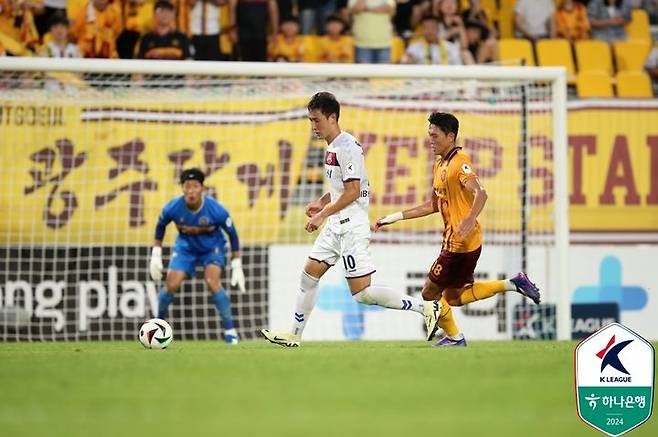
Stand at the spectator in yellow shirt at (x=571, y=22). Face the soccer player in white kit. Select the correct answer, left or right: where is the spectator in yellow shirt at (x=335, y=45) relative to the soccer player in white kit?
right

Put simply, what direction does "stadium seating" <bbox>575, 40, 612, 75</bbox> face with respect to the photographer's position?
facing the viewer

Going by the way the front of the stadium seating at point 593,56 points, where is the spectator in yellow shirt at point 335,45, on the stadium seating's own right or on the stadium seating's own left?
on the stadium seating's own right

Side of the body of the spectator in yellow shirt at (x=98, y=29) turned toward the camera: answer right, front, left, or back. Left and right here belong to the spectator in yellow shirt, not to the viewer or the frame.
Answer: front

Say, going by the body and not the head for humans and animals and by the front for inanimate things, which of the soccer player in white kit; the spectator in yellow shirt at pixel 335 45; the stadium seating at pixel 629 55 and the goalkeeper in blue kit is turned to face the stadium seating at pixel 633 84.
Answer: the stadium seating at pixel 629 55

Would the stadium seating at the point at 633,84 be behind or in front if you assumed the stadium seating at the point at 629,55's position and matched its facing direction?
in front

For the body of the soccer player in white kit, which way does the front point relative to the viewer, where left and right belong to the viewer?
facing to the left of the viewer

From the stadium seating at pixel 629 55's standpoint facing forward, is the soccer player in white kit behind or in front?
in front

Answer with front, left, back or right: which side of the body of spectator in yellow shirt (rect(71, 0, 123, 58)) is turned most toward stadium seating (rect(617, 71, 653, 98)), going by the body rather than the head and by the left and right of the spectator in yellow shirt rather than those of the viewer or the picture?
left
